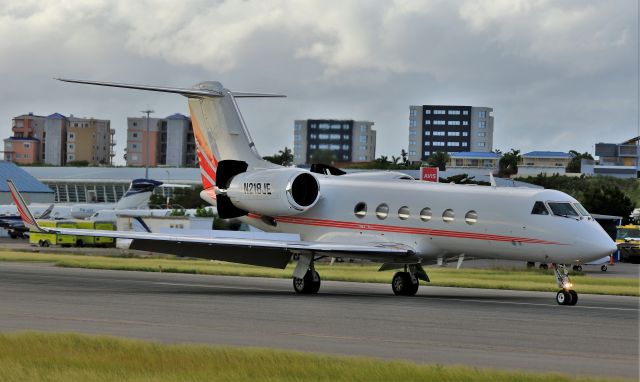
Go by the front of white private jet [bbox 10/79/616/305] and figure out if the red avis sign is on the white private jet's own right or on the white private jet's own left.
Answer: on the white private jet's own left
